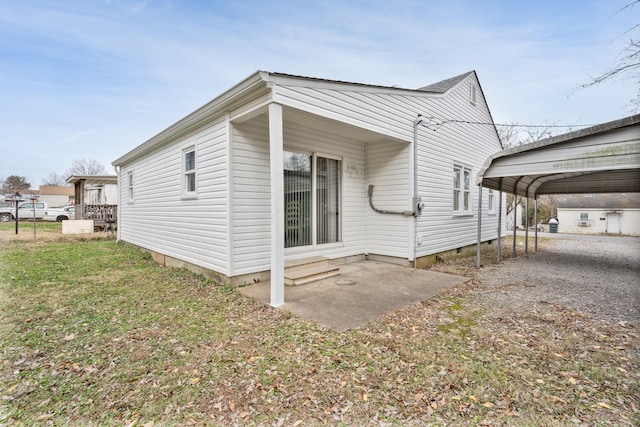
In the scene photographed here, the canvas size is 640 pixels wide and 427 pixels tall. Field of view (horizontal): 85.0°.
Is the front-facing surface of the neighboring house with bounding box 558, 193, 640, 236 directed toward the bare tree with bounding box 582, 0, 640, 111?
yes

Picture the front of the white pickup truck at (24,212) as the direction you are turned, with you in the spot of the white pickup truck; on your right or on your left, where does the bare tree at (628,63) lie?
on your left

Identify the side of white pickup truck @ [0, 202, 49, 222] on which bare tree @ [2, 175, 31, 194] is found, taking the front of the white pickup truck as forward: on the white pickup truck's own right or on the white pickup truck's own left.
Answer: on the white pickup truck's own right

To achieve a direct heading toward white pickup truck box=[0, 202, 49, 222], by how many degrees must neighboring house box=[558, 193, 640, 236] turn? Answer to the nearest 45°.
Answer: approximately 45° to its right

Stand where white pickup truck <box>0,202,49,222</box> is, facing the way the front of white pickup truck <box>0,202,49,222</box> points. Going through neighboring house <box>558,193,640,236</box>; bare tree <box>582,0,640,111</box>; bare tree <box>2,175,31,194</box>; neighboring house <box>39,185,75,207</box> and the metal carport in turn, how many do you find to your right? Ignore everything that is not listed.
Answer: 2

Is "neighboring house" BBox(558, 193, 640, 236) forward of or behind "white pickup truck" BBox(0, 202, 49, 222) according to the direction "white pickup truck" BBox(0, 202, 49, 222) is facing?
behind

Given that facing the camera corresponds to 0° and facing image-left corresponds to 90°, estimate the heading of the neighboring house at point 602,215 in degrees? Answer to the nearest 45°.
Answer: approximately 0°

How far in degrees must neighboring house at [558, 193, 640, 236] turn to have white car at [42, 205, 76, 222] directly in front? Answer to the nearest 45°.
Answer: approximately 45° to its right

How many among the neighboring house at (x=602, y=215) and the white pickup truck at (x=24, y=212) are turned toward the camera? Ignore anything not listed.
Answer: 1
